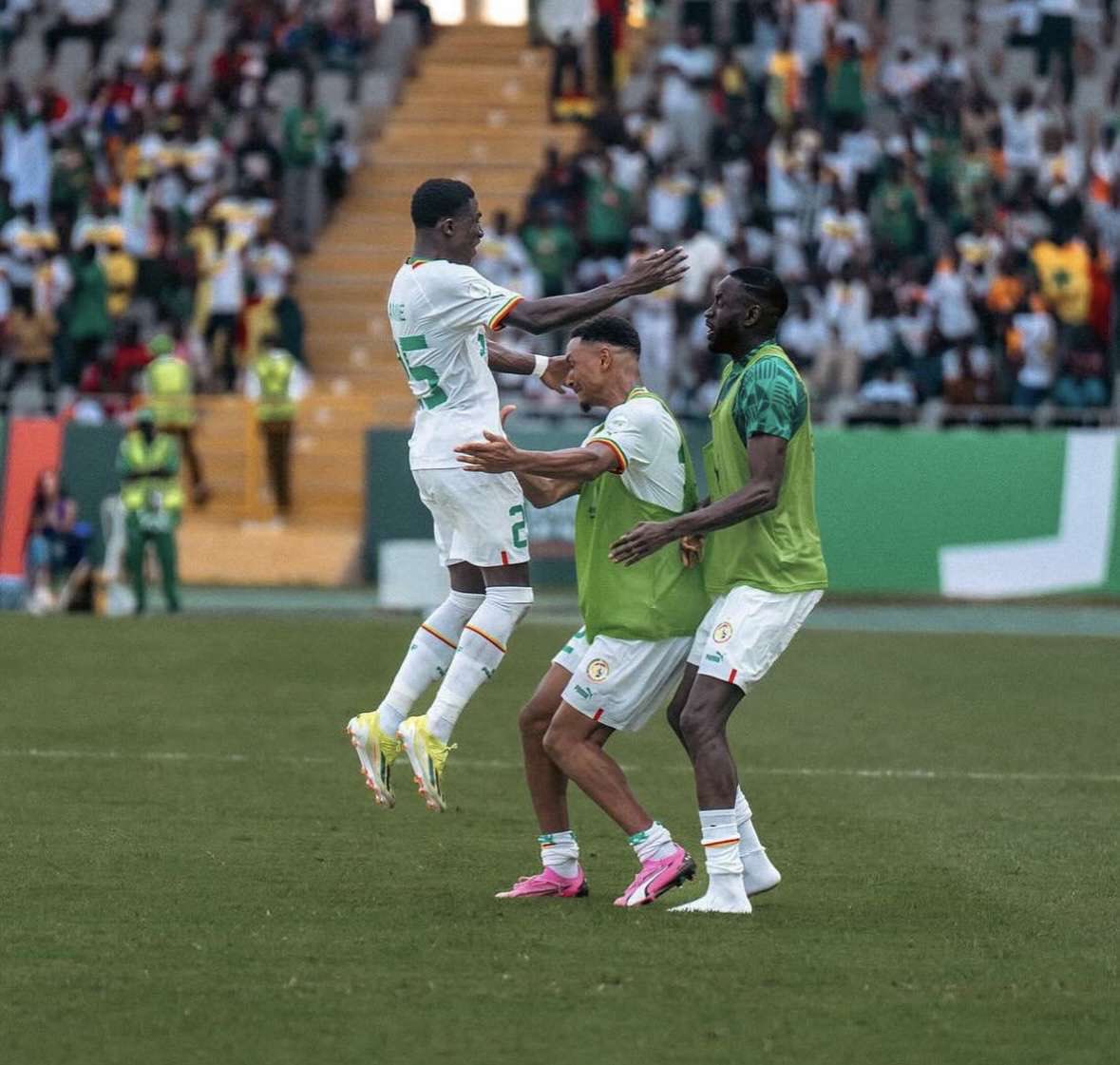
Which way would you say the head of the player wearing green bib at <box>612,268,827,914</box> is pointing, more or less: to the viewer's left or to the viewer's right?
to the viewer's left

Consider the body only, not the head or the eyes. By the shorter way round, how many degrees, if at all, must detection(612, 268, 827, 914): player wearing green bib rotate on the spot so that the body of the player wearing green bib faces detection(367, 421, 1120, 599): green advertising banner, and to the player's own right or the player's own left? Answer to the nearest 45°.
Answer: approximately 90° to the player's own right

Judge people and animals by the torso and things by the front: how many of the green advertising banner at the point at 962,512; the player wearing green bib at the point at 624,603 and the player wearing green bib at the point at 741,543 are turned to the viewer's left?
2

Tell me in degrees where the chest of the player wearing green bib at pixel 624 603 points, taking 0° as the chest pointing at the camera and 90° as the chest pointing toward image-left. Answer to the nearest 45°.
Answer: approximately 90°

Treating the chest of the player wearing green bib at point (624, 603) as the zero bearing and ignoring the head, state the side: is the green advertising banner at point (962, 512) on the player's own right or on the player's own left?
on the player's own right

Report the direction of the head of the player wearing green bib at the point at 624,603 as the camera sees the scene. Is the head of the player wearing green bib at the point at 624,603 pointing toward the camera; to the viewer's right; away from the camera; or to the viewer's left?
to the viewer's left

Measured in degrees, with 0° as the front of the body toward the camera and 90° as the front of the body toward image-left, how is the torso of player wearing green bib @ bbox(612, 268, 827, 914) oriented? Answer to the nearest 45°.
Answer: approximately 90°
